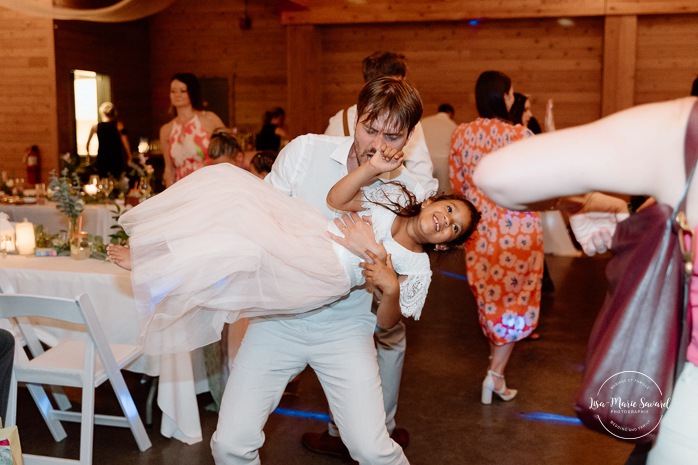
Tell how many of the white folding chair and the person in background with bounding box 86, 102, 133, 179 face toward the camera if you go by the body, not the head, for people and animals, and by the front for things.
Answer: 0

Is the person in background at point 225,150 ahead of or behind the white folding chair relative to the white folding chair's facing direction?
ahead

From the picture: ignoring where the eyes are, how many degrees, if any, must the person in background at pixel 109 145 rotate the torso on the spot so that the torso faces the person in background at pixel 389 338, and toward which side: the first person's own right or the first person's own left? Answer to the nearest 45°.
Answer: approximately 180°

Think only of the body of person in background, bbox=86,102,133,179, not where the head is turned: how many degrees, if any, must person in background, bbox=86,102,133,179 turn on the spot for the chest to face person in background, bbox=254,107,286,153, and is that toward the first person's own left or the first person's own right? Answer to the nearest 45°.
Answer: approximately 90° to the first person's own right

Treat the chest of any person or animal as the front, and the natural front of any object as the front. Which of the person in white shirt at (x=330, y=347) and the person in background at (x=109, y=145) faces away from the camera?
the person in background

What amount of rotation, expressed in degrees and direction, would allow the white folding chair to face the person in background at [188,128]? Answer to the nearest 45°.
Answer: approximately 45° to its left
